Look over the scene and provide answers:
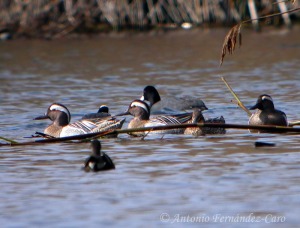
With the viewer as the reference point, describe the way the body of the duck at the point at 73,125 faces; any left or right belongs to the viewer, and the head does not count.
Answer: facing to the left of the viewer

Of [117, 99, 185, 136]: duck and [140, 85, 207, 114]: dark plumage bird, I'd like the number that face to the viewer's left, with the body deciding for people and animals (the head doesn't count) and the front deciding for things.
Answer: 2

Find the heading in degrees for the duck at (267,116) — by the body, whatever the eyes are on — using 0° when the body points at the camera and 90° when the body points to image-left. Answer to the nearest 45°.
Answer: approximately 45°

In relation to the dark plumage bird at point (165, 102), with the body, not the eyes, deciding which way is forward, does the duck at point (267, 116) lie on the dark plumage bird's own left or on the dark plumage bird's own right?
on the dark plumage bird's own left

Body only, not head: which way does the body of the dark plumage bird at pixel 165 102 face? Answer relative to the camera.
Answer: to the viewer's left

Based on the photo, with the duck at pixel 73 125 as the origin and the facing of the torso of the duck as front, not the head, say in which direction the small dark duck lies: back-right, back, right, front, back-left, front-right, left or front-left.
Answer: left

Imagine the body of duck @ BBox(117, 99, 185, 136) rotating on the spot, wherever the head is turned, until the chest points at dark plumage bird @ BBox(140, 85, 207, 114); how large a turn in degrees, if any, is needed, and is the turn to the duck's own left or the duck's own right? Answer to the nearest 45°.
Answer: approximately 90° to the duck's own right

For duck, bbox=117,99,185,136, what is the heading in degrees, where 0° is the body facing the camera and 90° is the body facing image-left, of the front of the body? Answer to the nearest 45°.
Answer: approximately 90°

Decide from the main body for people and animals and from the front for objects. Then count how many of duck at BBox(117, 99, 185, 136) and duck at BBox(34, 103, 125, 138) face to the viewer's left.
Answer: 2

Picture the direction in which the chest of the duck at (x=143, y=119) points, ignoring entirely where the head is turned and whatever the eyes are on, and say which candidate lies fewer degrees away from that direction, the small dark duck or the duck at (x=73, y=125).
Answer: the duck
